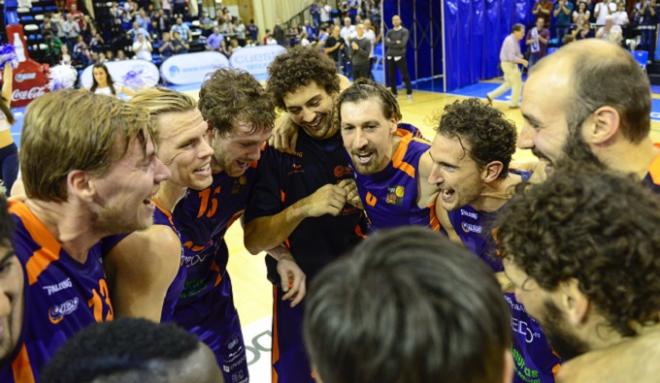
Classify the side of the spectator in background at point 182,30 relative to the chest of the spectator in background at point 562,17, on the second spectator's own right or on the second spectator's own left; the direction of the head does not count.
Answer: on the second spectator's own right

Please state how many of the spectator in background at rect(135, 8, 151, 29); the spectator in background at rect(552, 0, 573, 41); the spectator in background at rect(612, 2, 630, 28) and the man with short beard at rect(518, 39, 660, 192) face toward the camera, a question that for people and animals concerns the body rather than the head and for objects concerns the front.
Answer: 3

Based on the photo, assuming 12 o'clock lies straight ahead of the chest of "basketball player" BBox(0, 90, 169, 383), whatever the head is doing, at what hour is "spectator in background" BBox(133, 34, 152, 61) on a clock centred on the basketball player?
The spectator in background is roughly at 8 o'clock from the basketball player.

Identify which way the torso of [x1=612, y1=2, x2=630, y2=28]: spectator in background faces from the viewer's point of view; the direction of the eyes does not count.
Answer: toward the camera

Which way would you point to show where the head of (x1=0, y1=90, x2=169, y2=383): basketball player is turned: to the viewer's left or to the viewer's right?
to the viewer's right

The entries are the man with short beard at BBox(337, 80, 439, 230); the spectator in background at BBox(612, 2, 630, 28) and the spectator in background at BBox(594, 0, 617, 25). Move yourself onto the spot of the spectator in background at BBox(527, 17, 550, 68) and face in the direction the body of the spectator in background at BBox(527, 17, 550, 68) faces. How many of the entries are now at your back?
2

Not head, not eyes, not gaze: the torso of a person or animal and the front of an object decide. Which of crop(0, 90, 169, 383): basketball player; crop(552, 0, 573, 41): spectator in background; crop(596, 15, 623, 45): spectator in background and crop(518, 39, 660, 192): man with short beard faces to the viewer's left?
the man with short beard

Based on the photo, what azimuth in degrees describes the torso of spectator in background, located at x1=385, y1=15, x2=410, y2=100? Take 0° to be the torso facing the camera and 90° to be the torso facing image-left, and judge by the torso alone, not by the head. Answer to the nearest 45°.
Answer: approximately 0°

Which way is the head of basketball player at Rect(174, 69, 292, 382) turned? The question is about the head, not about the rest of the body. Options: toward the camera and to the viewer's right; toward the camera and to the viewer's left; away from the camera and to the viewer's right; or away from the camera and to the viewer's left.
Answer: toward the camera and to the viewer's right

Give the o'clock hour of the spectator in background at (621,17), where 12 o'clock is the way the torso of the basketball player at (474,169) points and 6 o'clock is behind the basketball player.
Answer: The spectator in background is roughly at 5 o'clock from the basketball player.

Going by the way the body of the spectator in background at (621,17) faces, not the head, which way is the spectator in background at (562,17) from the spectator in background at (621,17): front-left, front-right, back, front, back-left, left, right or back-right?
back-right

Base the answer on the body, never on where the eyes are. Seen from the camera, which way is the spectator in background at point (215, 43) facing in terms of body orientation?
toward the camera

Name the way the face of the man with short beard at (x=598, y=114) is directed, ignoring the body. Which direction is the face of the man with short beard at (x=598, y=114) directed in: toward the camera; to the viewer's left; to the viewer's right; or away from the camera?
to the viewer's left

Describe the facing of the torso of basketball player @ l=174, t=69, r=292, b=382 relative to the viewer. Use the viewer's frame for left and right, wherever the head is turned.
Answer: facing the viewer and to the right of the viewer

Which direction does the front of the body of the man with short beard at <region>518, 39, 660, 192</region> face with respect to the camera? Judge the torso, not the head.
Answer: to the viewer's left

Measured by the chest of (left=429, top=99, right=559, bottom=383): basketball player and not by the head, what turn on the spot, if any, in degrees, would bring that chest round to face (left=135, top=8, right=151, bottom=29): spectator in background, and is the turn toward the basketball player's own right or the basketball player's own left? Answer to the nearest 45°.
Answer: approximately 90° to the basketball player's own right

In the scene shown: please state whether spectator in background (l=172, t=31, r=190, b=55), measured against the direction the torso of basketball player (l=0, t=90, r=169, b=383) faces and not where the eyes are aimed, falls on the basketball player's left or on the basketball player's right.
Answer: on the basketball player's left

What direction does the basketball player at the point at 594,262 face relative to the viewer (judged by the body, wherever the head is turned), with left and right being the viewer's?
facing away from the viewer and to the left of the viewer

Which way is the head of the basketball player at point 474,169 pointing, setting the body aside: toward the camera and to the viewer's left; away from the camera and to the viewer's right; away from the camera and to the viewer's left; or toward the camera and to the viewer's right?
toward the camera and to the viewer's left

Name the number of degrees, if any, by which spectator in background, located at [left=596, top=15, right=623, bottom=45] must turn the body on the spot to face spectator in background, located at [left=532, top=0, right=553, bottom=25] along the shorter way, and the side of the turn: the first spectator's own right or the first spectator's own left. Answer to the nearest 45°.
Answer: approximately 135° to the first spectator's own right
